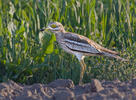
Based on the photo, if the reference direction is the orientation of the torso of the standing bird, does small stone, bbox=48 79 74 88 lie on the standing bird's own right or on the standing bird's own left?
on the standing bird's own left

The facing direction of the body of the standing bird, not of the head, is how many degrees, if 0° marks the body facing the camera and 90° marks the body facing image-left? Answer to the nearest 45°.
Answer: approximately 90°
